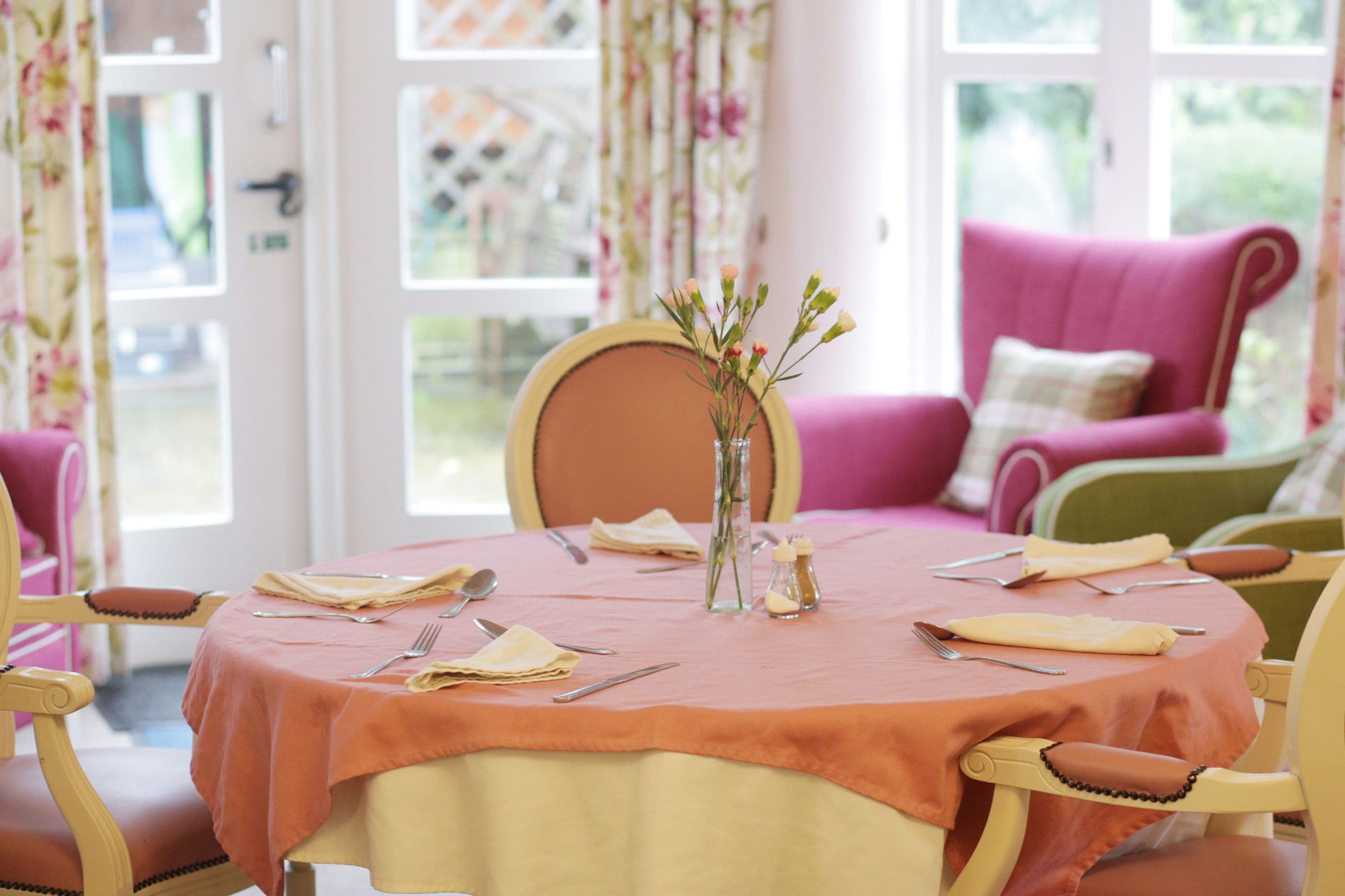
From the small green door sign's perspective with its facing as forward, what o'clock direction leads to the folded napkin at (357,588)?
The folded napkin is roughly at 12 o'clock from the small green door sign.

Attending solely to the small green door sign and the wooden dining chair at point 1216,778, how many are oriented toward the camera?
1

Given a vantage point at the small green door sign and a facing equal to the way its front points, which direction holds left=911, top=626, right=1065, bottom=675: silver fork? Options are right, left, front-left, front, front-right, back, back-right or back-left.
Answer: front

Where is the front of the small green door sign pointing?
toward the camera

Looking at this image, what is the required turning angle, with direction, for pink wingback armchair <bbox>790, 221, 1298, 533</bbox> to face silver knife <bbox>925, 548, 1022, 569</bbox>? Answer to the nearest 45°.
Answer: approximately 45° to its left

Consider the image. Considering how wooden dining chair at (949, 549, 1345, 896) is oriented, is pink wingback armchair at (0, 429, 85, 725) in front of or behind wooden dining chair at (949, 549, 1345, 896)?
in front

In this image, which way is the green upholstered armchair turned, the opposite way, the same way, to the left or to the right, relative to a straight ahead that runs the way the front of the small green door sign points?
to the right

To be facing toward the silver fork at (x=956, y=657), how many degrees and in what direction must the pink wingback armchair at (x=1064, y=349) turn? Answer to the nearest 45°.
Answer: approximately 45° to its left

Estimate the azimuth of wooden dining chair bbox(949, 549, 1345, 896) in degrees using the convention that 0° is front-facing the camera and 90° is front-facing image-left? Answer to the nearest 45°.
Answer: approximately 135°

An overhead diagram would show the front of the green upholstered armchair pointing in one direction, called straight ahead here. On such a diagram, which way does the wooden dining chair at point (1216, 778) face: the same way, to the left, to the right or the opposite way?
to the right

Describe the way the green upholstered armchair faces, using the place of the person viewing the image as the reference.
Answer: facing the viewer and to the left of the viewer

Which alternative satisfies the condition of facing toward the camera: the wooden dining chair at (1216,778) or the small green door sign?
the small green door sign

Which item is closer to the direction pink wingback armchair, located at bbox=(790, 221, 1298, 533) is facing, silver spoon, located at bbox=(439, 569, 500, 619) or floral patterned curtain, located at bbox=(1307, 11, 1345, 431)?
the silver spoon
